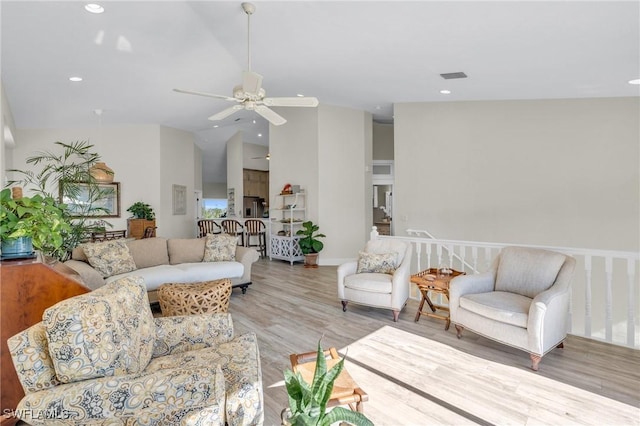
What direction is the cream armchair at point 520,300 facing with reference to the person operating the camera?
facing the viewer and to the left of the viewer

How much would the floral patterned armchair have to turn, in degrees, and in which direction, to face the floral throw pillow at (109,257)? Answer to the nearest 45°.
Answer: approximately 90° to its left

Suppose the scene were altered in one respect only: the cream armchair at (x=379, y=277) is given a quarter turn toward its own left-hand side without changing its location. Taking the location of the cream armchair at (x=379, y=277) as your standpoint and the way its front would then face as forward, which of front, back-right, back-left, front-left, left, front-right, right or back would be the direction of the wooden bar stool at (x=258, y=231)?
back

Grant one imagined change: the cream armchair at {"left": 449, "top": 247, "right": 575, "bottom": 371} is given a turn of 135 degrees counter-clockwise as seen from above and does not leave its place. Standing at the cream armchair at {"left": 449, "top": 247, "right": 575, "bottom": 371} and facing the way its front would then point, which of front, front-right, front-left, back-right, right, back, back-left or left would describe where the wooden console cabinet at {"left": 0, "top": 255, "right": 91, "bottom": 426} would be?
back-right

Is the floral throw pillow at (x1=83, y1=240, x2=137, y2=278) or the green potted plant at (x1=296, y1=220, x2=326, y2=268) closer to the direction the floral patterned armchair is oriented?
the green potted plant

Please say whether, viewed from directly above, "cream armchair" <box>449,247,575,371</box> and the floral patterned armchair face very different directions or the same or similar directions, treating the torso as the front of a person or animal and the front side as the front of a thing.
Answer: very different directions

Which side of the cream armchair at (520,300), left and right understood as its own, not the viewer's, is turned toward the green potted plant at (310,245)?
right

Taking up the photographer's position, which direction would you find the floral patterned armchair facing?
facing to the right of the viewer

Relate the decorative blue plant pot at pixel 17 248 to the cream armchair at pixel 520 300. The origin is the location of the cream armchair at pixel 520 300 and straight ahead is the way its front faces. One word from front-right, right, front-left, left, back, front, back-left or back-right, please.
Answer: front

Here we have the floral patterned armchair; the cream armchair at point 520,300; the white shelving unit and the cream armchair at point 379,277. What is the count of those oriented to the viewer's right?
1

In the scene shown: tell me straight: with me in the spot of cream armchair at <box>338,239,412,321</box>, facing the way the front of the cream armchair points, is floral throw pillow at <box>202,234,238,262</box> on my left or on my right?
on my right

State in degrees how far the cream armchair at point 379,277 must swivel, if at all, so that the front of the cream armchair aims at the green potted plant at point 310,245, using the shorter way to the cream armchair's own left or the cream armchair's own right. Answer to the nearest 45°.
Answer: approximately 90° to the cream armchair's own right
